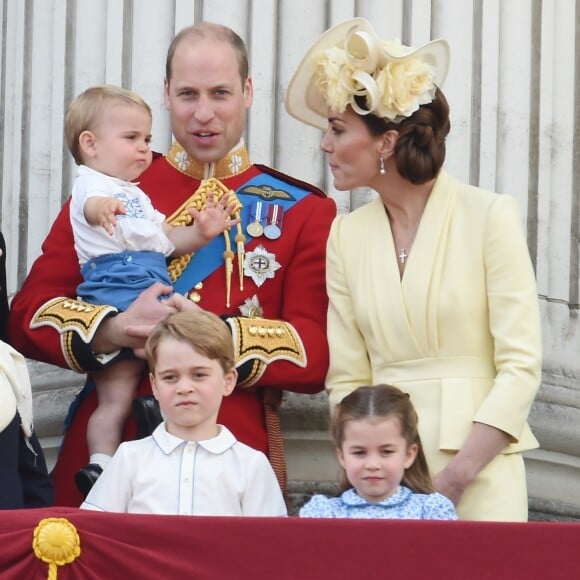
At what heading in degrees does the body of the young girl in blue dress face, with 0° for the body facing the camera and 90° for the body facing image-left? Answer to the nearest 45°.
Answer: approximately 0°

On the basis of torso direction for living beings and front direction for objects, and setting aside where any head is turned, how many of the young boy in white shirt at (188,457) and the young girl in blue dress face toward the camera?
2

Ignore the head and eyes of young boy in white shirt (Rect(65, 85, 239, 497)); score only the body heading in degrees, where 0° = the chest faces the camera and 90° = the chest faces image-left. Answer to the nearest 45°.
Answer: approximately 315°

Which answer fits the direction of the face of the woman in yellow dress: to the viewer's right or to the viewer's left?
to the viewer's left

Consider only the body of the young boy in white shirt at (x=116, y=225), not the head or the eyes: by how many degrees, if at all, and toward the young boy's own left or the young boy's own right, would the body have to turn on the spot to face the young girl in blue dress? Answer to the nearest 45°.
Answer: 0° — they already face them

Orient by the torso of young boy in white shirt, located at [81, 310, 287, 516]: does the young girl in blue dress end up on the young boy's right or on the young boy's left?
on the young boy's left

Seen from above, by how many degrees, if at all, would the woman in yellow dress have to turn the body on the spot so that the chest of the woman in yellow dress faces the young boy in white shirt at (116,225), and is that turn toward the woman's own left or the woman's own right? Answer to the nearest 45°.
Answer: approximately 45° to the woman's own right
